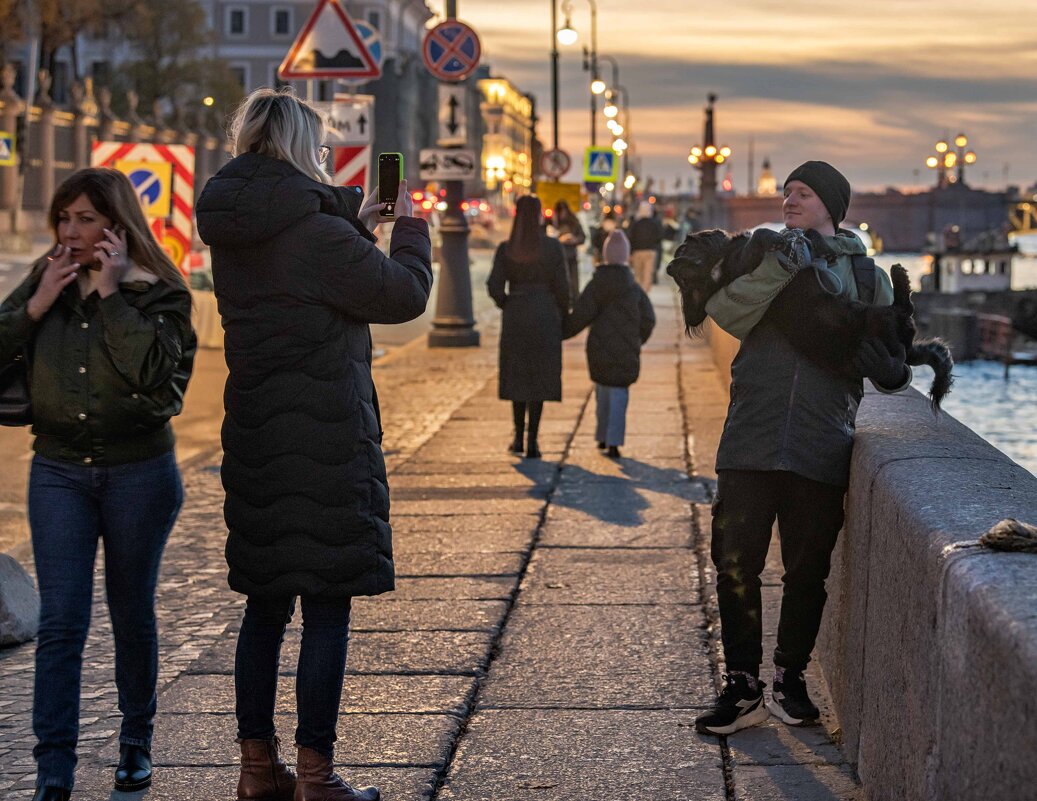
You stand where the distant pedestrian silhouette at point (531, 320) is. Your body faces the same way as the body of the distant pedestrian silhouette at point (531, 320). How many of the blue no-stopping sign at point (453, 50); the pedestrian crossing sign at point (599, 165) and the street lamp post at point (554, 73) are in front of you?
3

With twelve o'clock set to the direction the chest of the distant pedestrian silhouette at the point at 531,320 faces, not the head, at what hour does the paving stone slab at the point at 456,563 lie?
The paving stone slab is roughly at 6 o'clock from the distant pedestrian silhouette.

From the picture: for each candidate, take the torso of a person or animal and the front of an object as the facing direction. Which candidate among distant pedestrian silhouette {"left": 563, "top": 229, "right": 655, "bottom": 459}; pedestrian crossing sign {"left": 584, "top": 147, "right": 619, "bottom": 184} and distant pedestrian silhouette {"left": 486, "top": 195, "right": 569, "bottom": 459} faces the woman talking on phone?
the pedestrian crossing sign

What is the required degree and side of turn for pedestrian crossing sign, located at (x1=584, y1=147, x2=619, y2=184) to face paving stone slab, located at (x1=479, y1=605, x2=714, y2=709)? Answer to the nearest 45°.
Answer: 0° — it already faces it

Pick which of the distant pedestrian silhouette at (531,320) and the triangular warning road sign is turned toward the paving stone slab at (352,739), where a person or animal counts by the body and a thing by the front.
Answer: the triangular warning road sign

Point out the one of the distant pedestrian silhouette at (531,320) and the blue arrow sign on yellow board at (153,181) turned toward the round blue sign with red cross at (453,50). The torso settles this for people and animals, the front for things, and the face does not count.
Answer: the distant pedestrian silhouette

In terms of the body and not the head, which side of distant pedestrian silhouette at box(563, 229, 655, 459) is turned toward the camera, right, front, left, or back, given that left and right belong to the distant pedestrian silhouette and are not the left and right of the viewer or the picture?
back

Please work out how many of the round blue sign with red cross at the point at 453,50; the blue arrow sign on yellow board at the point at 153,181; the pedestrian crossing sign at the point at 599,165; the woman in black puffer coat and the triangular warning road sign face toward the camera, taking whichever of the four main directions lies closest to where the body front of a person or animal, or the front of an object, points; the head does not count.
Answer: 4

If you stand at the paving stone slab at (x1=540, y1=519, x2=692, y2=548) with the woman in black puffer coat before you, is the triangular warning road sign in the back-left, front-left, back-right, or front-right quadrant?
back-right

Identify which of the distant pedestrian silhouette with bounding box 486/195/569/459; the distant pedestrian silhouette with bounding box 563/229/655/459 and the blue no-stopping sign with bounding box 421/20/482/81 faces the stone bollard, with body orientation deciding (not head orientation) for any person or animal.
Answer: the blue no-stopping sign

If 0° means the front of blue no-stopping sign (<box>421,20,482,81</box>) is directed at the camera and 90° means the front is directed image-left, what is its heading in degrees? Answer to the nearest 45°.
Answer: approximately 0°
